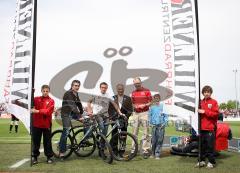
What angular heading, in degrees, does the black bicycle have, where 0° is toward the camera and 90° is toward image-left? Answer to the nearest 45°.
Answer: approximately 315°

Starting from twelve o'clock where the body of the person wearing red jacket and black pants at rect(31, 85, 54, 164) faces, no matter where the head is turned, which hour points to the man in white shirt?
The man in white shirt is roughly at 8 o'clock from the person wearing red jacket and black pants.

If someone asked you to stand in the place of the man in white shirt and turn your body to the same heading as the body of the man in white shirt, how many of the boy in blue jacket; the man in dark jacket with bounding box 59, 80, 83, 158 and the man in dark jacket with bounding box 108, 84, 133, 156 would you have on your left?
2

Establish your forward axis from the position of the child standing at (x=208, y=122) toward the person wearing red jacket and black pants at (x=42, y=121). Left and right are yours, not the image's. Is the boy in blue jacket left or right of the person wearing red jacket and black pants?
right

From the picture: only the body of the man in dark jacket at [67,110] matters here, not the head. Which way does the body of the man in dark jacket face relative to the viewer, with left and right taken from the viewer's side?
facing the viewer and to the right of the viewer

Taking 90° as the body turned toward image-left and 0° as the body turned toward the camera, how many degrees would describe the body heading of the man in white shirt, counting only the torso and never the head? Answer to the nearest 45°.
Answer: approximately 0°

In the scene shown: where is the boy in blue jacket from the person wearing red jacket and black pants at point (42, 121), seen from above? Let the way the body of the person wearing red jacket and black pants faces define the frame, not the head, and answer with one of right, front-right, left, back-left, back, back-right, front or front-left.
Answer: left

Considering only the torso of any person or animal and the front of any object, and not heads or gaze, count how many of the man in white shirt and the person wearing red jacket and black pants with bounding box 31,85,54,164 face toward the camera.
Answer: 2

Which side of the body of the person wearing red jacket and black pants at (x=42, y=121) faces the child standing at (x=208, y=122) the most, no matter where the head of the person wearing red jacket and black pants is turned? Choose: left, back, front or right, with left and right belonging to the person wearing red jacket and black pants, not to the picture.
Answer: left

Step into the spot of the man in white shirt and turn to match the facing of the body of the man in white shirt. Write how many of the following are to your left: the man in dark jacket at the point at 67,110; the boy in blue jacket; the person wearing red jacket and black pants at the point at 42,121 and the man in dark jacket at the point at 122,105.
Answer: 2

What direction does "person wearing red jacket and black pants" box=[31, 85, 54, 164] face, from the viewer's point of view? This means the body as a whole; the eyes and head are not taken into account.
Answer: toward the camera

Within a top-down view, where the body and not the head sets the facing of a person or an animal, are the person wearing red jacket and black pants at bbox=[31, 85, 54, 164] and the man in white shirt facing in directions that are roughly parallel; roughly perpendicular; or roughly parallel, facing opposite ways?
roughly parallel

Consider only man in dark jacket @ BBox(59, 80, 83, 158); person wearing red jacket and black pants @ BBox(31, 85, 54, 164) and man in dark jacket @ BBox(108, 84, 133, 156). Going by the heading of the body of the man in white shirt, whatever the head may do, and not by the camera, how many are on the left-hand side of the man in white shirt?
1
